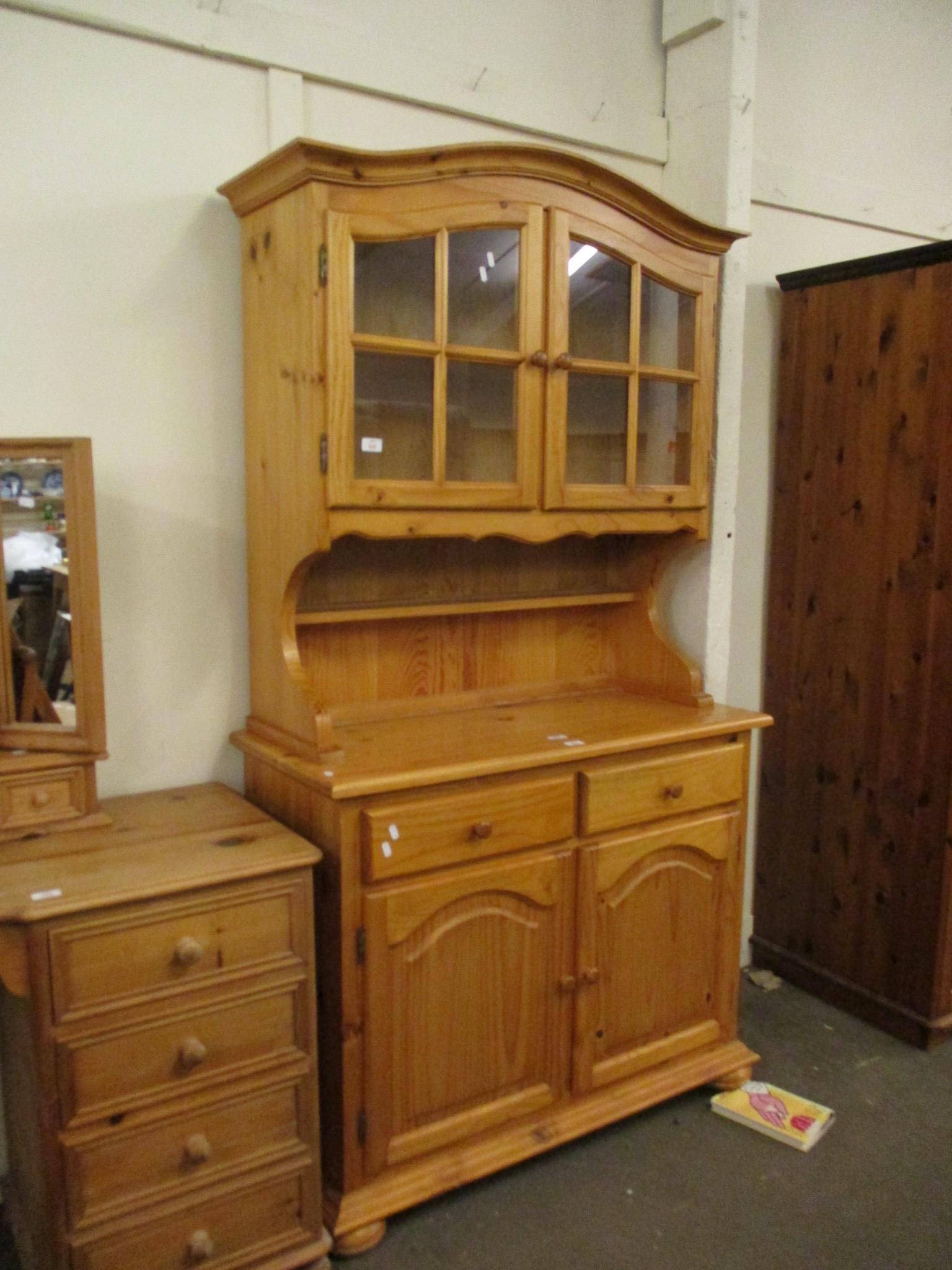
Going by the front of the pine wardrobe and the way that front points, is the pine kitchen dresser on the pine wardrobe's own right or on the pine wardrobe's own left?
on the pine wardrobe's own right

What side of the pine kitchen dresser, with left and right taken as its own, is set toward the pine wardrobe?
left

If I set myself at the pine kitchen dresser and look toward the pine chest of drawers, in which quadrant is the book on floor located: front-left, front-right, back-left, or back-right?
back-left

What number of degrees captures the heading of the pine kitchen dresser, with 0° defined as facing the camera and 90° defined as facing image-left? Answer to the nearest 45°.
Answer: approximately 315°
